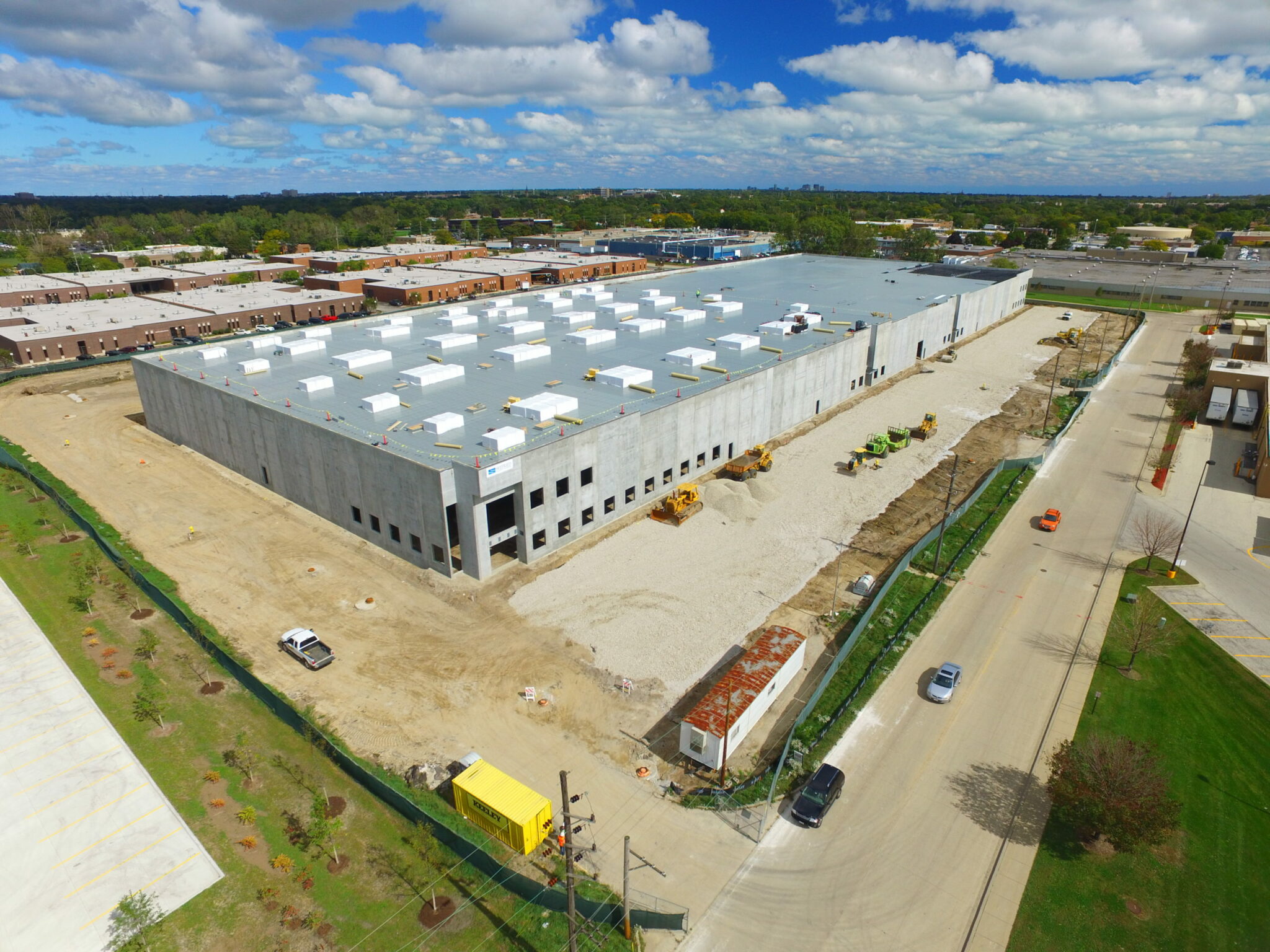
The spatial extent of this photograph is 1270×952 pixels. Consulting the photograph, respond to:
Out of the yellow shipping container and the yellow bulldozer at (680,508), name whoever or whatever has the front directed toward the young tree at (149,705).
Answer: the yellow bulldozer

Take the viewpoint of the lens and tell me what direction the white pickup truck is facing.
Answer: facing away from the viewer and to the left of the viewer

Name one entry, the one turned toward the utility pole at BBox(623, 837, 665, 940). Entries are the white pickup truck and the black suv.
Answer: the black suv

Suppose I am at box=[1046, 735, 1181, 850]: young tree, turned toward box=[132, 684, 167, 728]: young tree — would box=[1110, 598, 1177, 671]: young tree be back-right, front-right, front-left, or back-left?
back-right

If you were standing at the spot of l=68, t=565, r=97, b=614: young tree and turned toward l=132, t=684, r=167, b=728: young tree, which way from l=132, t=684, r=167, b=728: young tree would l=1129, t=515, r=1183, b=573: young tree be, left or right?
left

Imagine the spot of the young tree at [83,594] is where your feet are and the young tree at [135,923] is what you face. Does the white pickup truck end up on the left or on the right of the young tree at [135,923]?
left

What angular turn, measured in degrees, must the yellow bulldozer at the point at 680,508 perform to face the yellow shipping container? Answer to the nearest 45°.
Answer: approximately 45° to its left

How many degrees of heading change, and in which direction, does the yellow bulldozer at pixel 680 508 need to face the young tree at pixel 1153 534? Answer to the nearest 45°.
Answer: approximately 135° to its left

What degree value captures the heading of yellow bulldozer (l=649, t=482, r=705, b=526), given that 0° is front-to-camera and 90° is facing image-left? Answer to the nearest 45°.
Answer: approximately 45°

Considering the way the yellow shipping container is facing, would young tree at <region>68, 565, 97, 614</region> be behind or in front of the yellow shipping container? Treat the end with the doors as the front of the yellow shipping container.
behind

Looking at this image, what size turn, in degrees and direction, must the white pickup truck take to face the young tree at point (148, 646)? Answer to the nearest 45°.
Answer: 0° — it already faces it

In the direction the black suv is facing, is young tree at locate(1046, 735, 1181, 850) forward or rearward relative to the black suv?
rearward

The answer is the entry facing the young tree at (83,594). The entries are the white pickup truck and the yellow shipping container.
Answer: the white pickup truck

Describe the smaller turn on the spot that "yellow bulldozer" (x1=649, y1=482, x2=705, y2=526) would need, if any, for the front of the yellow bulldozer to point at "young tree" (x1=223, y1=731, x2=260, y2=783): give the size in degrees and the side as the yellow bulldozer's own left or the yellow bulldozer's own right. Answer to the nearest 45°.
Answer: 0° — it already faces it

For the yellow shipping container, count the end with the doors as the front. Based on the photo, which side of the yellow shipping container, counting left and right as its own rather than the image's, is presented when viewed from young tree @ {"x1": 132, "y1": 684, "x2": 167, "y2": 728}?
back

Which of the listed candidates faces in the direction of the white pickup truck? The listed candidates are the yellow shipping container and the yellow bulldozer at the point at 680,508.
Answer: the yellow bulldozer
